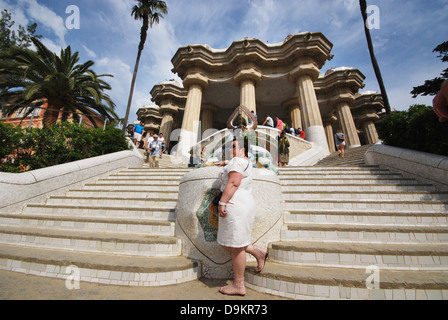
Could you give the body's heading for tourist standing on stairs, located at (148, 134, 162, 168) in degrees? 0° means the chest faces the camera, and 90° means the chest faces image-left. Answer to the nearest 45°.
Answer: approximately 0°

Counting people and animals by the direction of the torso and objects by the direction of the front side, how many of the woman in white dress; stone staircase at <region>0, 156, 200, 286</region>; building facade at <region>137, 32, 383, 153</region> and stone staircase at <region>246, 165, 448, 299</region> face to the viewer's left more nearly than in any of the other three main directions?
1

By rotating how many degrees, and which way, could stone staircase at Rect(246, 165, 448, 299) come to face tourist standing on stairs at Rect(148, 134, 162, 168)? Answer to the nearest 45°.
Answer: approximately 90° to its right

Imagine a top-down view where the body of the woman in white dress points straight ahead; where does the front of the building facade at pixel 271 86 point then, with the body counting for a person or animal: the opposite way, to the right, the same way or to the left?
to the left

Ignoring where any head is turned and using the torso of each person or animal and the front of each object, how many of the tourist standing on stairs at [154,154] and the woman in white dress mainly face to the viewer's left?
1

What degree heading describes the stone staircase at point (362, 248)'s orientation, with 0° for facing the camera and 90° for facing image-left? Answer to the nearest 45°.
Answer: approximately 0°

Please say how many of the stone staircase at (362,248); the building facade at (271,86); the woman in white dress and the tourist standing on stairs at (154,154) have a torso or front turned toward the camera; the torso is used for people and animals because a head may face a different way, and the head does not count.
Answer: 3
